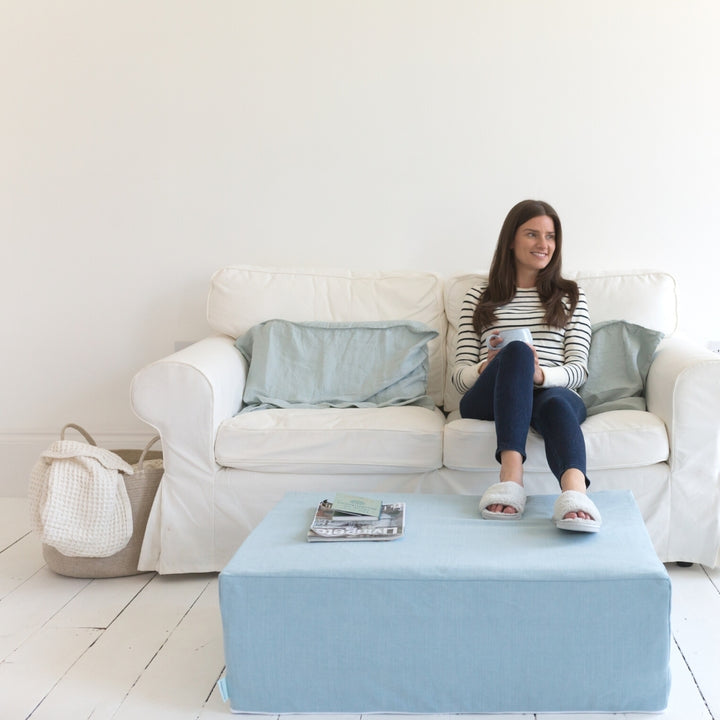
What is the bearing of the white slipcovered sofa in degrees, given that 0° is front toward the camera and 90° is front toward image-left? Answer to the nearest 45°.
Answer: approximately 0°

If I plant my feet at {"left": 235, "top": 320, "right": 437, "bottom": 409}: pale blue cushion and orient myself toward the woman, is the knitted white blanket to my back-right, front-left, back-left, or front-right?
back-right

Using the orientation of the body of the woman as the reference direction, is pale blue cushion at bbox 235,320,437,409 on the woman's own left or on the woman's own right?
on the woman's own right

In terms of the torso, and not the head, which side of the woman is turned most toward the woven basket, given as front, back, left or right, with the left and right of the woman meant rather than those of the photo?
right

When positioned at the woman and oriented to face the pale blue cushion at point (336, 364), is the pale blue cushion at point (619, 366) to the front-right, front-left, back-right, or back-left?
back-right

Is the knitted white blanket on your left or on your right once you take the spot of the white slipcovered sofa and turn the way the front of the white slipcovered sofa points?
on your right

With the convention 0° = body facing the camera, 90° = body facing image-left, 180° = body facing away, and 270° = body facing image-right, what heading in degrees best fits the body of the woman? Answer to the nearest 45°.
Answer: approximately 0°
